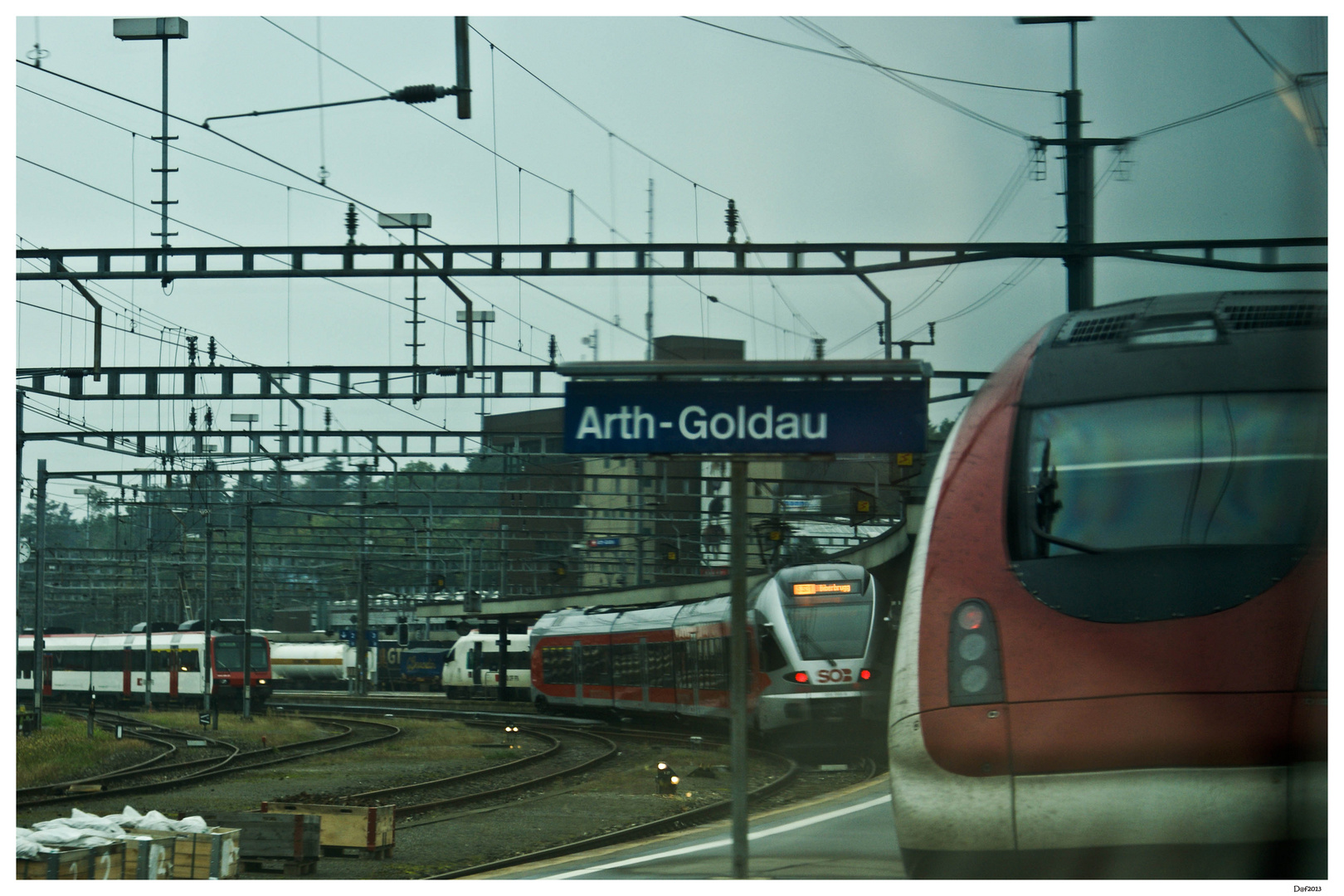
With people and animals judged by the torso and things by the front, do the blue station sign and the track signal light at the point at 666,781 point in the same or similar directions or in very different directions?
same or similar directions

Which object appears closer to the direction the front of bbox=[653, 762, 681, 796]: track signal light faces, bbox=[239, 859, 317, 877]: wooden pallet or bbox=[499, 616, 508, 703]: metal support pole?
the wooden pallet

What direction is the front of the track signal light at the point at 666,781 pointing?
toward the camera

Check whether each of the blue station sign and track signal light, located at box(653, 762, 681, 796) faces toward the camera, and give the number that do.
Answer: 2

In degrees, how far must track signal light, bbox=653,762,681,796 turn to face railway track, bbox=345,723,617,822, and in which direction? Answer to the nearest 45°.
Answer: approximately 135° to its right

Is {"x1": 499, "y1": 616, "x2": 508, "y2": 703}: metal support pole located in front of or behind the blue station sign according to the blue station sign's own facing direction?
behind

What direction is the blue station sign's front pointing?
toward the camera

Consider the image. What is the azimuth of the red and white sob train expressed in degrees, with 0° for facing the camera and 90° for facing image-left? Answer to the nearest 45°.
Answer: approximately 315°
